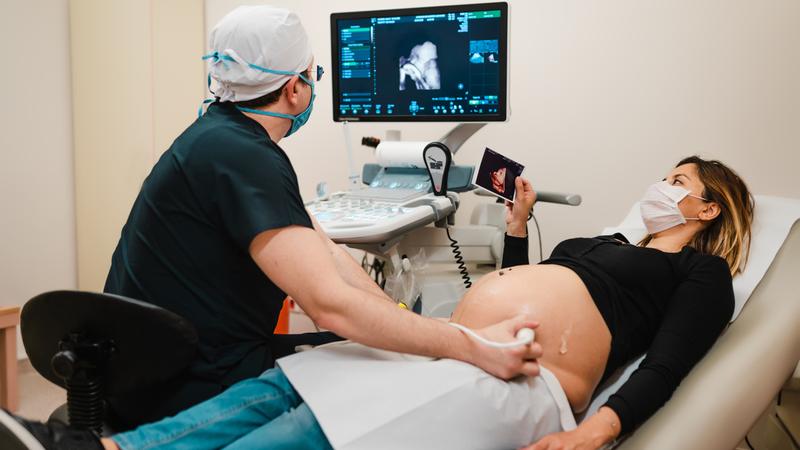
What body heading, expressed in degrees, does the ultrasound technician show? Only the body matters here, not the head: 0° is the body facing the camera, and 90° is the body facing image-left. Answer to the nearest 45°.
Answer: approximately 225°

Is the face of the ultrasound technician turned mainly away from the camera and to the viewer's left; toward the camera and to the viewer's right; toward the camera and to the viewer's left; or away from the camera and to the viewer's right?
away from the camera and to the viewer's right

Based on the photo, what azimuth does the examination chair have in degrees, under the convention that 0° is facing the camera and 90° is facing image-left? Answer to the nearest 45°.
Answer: approximately 90°

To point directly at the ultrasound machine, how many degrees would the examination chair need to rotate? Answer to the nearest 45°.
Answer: approximately 45° to its right

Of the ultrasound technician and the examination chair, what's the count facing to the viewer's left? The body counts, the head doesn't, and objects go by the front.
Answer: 1
